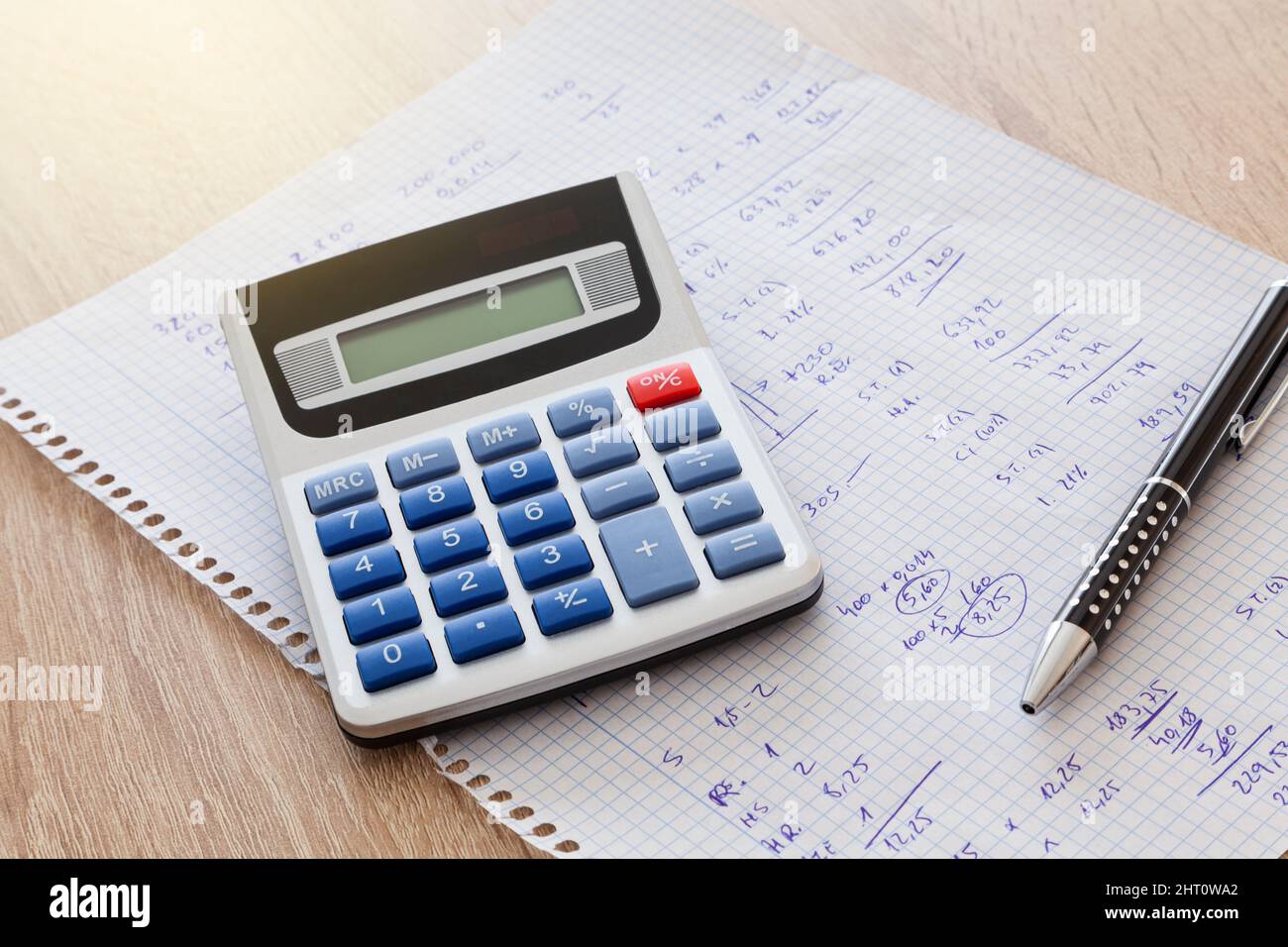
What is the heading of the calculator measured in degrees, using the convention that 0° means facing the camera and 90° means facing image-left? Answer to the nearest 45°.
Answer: approximately 0°
